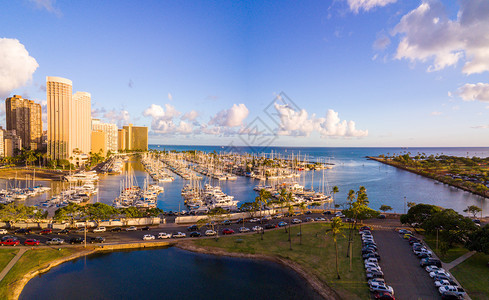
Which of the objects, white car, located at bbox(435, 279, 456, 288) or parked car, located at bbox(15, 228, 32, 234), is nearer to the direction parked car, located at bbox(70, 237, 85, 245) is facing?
the white car

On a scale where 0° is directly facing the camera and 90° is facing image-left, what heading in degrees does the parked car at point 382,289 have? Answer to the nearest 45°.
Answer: approximately 90°

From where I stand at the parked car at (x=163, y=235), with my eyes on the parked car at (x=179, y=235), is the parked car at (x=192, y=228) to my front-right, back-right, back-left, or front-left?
front-left

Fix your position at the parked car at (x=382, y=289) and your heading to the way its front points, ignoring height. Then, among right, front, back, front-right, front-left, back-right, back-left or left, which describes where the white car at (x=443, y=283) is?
back-right

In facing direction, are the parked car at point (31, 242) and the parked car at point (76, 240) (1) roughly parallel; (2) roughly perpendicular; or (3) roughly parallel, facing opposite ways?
roughly parallel

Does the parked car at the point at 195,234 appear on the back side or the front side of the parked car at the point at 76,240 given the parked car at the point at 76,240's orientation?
on the front side
